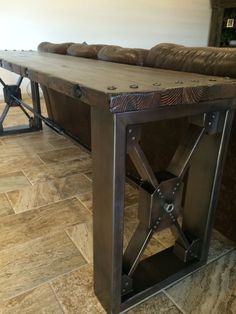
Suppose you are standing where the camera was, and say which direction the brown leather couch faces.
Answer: facing away from the viewer and to the right of the viewer
